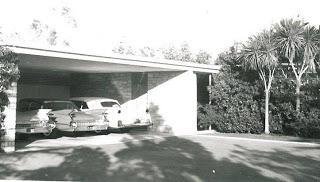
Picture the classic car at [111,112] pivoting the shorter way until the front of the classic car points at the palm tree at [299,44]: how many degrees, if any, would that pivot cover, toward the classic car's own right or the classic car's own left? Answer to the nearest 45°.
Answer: approximately 135° to the classic car's own right

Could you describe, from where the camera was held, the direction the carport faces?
facing the viewer and to the right of the viewer

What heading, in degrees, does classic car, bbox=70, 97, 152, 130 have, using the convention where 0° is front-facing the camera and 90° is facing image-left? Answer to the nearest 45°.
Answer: approximately 135°

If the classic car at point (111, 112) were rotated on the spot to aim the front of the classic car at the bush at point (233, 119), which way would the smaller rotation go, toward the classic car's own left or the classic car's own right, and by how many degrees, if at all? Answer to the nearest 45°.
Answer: approximately 135° to the classic car's own right

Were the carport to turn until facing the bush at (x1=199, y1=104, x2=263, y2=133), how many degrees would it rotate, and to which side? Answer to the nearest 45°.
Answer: approximately 45° to its left
